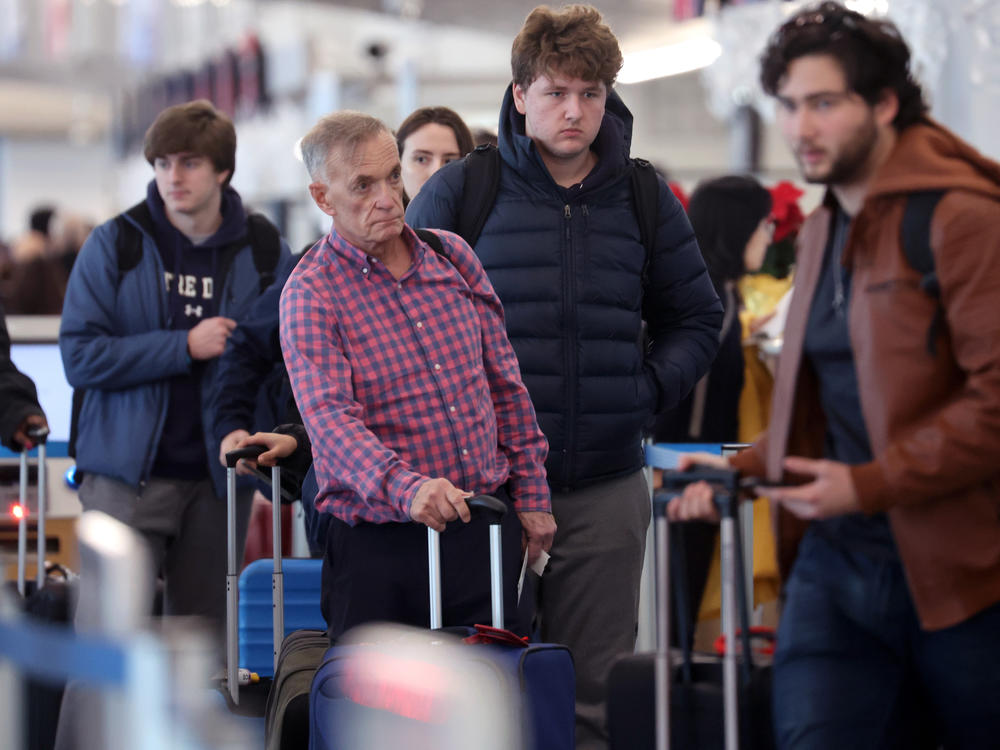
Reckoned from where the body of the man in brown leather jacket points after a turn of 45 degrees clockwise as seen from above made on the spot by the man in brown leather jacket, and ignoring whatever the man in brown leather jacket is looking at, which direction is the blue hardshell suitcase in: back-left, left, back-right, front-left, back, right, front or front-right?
front-right

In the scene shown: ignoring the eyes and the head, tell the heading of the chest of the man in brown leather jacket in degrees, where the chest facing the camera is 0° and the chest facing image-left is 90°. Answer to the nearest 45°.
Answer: approximately 45°

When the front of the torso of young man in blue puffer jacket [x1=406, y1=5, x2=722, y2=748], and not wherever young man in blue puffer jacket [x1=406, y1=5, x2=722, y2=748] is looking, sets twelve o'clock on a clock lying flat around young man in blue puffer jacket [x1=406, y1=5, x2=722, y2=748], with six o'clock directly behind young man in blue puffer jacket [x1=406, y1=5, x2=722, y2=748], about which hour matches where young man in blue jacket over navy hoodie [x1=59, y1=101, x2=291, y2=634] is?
young man in blue jacket over navy hoodie [x1=59, y1=101, x2=291, y2=634] is roughly at 4 o'clock from young man in blue puffer jacket [x1=406, y1=5, x2=722, y2=748].

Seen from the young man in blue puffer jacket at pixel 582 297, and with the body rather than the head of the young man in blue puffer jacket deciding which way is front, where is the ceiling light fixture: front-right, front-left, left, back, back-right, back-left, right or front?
back

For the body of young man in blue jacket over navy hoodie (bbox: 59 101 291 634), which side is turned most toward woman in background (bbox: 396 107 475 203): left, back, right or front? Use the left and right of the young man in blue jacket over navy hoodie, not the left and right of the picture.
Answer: left

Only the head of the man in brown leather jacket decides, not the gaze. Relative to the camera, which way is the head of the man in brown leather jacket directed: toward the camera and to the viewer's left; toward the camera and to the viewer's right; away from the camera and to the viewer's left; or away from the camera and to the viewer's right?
toward the camera and to the viewer's left

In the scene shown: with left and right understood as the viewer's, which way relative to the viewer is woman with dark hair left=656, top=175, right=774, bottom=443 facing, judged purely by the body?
facing away from the viewer and to the right of the viewer

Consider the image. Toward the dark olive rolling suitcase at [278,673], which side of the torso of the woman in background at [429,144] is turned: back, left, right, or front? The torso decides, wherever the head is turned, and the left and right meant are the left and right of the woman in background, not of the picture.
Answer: front

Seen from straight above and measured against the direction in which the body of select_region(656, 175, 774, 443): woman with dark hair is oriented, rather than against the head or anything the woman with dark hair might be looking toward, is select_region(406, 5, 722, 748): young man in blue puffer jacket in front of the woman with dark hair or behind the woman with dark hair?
behind
